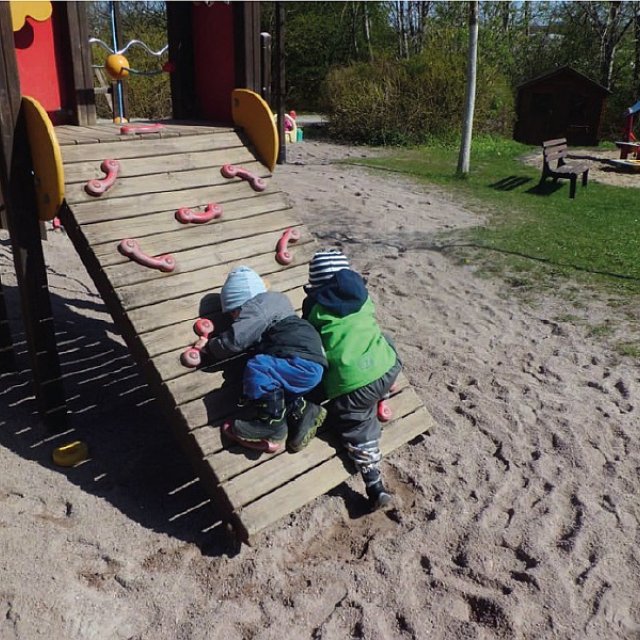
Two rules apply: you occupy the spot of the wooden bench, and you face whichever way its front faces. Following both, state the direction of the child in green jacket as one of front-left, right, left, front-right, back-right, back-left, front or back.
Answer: front-right

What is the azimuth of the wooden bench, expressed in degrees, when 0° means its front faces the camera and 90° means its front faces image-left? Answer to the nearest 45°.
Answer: approximately 315°

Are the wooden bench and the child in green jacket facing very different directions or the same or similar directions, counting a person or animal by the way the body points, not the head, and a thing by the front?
very different directions

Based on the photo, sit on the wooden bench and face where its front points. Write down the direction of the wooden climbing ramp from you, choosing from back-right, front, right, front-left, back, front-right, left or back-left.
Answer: front-right

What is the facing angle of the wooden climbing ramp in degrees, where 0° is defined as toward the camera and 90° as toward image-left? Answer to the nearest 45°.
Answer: approximately 315°

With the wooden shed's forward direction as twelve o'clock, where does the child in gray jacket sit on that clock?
The child in gray jacket is roughly at 12 o'clock from the wooden shed.

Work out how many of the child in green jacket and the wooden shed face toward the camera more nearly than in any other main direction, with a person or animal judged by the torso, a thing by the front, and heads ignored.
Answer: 1

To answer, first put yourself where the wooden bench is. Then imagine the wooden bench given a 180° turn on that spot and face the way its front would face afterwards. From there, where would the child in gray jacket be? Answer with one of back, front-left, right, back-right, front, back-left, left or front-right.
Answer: back-left

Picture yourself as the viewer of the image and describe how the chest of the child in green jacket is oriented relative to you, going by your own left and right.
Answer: facing away from the viewer and to the left of the viewer

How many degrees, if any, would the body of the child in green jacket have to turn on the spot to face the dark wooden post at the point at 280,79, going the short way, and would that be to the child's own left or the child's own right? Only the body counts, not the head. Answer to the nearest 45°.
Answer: approximately 45° to the child's own right

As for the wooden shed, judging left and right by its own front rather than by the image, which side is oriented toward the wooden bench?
front

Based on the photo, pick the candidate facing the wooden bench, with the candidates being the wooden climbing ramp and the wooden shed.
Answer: the wooden shed
